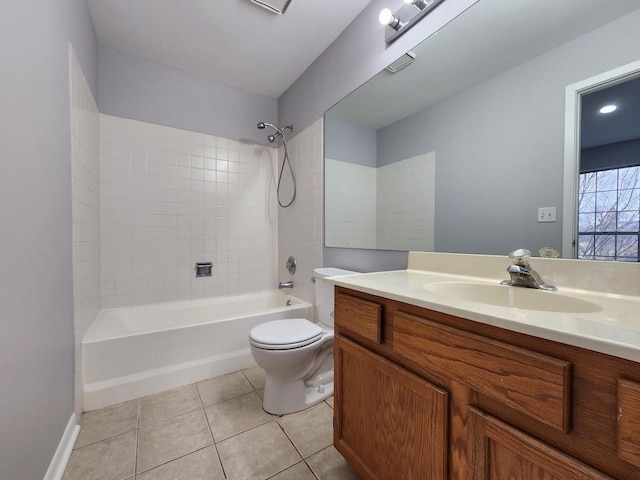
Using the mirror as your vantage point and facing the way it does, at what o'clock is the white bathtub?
The white bathtub is roughly at 1 o'clock from the mirror.

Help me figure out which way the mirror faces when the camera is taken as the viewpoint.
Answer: facing the viewer and to the left of the viewer

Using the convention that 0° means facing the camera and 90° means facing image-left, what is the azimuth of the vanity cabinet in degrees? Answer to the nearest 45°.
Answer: approximately 45°

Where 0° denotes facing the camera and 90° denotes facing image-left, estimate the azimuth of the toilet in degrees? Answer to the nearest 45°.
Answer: approximately 45°

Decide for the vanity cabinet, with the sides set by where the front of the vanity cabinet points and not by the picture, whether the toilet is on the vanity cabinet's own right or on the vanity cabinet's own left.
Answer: on the vanity cabinet's own right

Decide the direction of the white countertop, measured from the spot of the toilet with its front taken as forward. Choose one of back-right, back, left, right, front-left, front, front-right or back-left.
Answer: left
